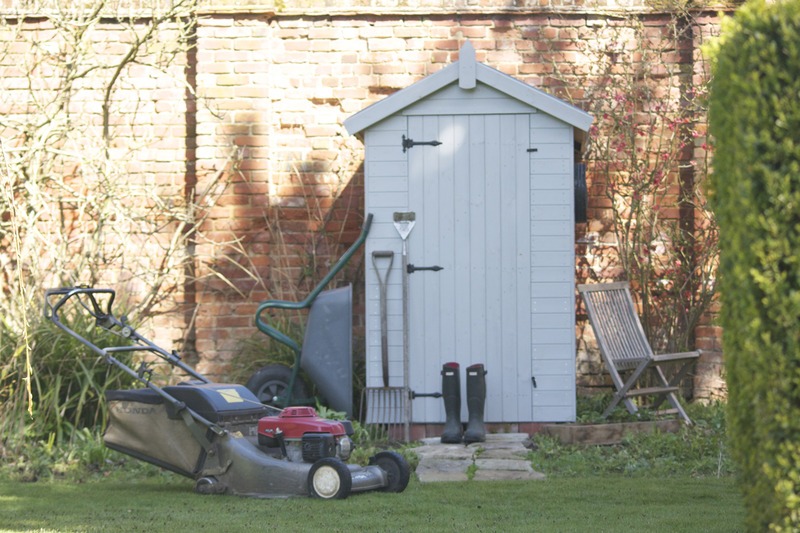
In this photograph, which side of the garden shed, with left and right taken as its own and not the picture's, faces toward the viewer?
front

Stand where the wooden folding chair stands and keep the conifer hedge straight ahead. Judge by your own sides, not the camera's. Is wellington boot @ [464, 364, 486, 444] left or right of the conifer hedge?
right

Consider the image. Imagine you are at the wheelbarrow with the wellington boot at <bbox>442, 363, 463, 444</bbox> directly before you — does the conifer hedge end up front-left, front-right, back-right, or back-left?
front-right

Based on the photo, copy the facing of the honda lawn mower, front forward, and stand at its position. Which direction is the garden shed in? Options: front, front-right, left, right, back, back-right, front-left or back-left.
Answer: left

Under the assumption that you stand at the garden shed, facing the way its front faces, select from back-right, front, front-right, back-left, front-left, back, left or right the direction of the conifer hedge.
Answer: front

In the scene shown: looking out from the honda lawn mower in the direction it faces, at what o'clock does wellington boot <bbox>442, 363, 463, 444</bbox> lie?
The wellington boot is roughly at 9 o'clock from the honda lawn mower.

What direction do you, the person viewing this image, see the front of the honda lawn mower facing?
facing the viewer and to the right of the viewer

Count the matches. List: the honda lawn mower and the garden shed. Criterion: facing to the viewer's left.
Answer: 0

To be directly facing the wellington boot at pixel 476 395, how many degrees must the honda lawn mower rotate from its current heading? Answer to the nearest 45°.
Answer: approximately 90° to its left

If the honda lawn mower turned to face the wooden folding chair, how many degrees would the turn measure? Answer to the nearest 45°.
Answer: approximately 90° to its left

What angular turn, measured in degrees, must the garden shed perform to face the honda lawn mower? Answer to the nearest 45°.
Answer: approximately 45° to its right
